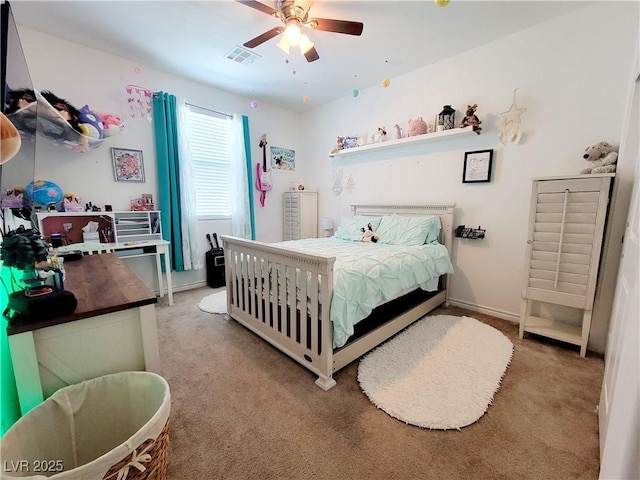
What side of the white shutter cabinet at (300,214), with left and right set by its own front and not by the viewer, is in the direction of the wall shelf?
left

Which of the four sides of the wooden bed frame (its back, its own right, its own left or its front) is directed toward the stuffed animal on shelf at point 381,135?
back

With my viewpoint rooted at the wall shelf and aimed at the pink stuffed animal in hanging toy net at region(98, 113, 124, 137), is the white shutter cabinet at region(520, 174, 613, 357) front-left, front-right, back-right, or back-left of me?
back-left

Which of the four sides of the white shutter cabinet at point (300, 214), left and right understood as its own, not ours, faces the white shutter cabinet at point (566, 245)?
left

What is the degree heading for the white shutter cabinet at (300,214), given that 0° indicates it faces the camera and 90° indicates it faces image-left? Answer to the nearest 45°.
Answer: approximately 45°

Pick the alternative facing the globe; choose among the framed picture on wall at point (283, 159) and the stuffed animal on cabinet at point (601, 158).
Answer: the stuffed animal on cabinet

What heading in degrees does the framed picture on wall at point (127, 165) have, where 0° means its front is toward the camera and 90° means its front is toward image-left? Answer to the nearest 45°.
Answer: approximately 0°

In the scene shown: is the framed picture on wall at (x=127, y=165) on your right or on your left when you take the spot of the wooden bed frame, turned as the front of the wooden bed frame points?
on your right
